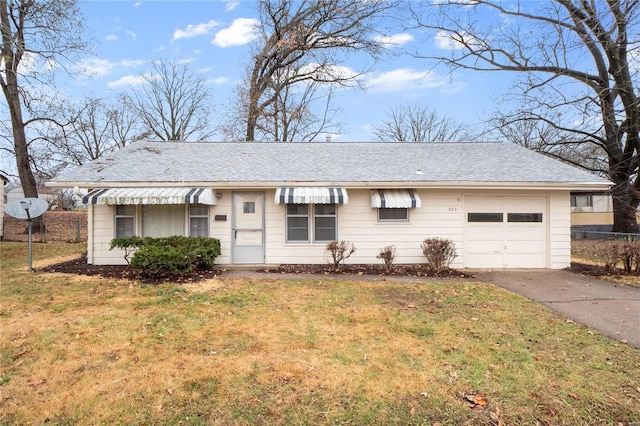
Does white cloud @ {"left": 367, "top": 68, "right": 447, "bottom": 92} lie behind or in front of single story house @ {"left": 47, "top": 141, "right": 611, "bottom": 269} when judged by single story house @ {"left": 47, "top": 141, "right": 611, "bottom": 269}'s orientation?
behind

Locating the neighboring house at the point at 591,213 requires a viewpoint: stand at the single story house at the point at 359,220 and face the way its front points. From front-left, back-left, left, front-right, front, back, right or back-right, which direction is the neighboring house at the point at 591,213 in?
back-left

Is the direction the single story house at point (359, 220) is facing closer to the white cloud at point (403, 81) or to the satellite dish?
the satellite dish

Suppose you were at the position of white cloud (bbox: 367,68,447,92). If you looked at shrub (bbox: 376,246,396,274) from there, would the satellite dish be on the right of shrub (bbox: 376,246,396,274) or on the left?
right

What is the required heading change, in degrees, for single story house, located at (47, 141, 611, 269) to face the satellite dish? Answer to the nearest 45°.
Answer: approximately 90° to its right

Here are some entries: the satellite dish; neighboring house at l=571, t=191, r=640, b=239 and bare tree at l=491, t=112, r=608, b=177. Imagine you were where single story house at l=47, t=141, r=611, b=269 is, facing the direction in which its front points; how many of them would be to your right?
1

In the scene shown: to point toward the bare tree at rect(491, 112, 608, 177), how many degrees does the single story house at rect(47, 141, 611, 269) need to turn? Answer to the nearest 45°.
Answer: approximately 135° to its left

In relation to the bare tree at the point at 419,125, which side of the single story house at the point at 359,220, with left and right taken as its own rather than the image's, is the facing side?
back

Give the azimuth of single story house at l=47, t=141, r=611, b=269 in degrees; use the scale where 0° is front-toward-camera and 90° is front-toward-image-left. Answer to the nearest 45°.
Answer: approximately 0°

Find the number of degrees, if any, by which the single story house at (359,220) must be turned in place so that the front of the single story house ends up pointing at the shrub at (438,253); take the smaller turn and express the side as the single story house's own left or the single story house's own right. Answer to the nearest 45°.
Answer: approximately 45° to the single story house's own left
